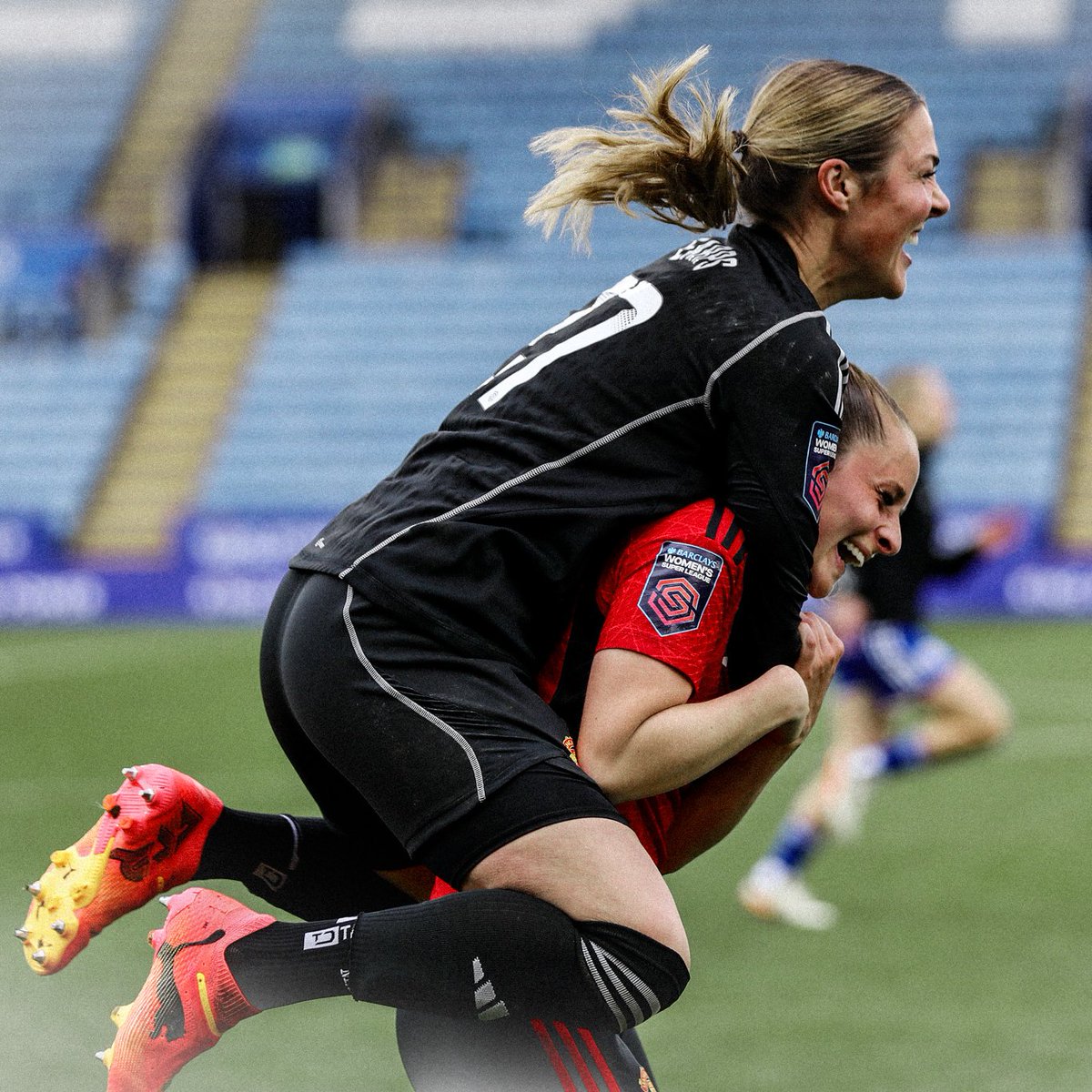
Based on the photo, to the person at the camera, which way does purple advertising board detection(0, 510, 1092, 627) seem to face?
facing the viewer

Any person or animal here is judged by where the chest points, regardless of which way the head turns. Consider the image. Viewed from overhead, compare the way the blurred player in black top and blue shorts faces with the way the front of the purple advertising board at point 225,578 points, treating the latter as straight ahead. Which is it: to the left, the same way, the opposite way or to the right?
to the left

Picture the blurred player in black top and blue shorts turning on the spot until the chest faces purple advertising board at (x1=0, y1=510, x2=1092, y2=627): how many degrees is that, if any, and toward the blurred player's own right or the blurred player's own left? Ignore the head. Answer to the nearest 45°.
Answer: approximately 135° to the blurred player's own left

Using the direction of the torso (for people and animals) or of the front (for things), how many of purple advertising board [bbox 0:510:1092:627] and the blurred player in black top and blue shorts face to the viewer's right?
1

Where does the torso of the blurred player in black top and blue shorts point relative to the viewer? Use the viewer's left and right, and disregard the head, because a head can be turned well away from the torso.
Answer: facing to the right of the viewer

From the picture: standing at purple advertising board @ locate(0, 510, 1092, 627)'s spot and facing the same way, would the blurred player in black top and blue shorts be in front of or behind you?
in front

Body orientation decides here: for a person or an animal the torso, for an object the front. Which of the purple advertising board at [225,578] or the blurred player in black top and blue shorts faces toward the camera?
the purple advertising board
